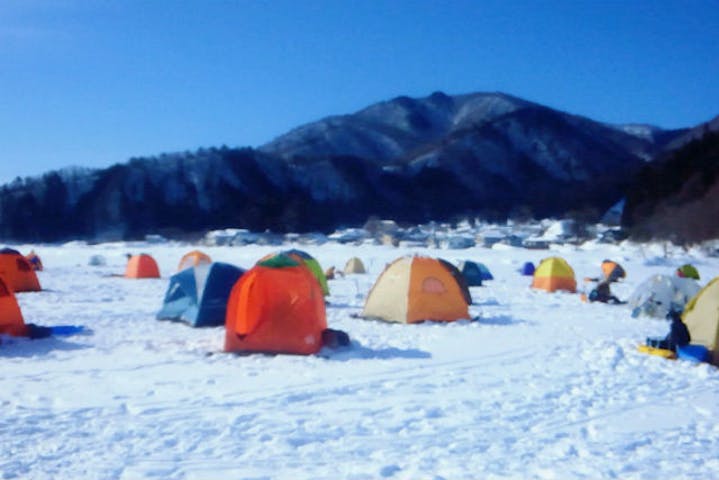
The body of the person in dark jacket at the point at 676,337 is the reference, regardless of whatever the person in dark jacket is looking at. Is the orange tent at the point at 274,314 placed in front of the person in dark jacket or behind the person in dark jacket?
in front

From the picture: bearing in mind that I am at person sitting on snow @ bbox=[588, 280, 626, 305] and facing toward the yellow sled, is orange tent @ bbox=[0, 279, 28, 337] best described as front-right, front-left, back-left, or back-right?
front-right

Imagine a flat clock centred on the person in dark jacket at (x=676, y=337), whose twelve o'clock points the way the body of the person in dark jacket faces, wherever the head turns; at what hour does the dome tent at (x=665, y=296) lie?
The dome tent is roughly at 3 o'clock from the person in dark jacket.

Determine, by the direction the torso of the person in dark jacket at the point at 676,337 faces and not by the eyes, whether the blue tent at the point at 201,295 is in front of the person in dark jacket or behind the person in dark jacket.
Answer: in front

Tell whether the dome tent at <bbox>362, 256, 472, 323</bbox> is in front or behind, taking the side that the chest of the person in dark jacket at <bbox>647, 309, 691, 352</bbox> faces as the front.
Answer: in front

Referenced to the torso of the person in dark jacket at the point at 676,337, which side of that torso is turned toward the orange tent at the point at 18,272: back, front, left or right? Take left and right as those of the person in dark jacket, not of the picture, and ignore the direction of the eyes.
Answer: front

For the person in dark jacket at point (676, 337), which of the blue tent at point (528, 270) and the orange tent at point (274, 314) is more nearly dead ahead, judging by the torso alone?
the orange tent

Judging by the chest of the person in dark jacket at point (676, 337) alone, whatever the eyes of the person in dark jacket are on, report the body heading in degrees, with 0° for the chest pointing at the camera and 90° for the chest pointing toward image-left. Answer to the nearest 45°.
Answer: approximately 90°

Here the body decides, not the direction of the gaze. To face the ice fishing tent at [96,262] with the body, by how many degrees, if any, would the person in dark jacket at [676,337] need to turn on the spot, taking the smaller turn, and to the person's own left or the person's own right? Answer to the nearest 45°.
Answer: approximately 45° to the person's own right

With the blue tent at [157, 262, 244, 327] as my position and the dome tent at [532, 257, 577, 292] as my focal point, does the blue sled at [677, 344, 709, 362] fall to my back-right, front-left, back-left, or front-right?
front-right

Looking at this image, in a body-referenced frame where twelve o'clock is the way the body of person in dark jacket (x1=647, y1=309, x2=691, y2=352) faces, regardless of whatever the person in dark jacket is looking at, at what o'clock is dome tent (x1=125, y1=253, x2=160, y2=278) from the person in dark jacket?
The dome tent is roughly at 1 o'clock from the person in dark jacket.
